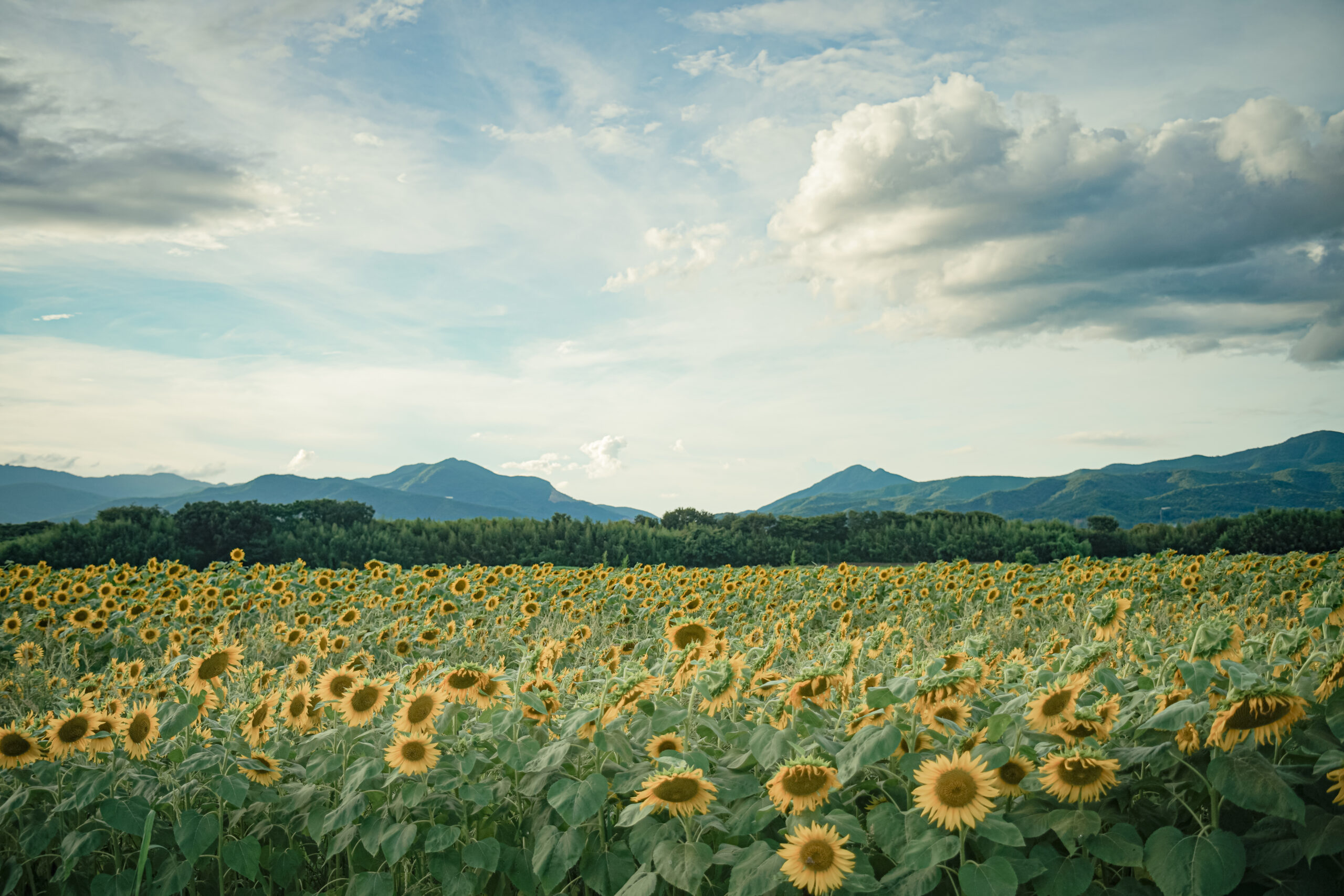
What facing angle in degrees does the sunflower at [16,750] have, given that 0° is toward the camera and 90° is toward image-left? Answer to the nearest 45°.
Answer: approximately 0°

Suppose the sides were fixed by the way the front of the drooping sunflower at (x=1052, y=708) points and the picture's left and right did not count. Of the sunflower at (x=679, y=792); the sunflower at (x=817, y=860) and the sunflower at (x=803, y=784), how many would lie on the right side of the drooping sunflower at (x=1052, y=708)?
3

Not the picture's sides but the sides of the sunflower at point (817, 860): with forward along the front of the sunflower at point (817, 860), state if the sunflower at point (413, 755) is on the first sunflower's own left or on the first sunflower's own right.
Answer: on the first sunflower's own right

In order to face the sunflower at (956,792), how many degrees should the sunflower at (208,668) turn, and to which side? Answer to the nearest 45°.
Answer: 0° — it already faces it

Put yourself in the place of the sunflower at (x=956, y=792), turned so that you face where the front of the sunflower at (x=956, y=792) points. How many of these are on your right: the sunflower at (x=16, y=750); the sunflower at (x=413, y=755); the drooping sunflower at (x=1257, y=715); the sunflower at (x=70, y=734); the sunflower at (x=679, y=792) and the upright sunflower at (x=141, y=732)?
5

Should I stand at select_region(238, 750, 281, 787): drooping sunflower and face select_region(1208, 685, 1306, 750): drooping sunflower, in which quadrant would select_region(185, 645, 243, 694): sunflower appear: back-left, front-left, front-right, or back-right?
back-left

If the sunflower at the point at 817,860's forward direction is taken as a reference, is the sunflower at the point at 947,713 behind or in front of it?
behind

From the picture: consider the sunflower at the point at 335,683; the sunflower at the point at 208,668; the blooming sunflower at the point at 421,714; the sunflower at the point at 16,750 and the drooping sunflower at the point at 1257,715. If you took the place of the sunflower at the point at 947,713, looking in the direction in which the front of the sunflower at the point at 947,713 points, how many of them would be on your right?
4

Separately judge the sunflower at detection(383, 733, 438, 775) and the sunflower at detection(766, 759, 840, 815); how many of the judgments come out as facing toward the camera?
2

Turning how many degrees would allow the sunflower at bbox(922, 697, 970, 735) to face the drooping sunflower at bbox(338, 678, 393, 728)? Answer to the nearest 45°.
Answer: approximately 90° to its right
